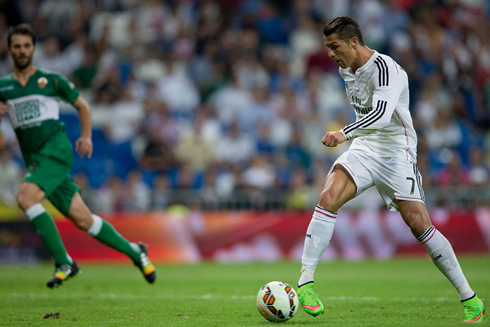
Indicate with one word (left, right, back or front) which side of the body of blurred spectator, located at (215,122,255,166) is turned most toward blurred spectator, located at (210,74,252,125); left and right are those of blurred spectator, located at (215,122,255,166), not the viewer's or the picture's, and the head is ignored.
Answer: back

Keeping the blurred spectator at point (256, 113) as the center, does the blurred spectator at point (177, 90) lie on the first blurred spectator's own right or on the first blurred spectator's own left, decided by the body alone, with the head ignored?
on the first blurred spectator's own right

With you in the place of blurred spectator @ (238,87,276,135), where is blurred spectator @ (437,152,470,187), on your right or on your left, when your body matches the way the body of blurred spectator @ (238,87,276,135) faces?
on your left

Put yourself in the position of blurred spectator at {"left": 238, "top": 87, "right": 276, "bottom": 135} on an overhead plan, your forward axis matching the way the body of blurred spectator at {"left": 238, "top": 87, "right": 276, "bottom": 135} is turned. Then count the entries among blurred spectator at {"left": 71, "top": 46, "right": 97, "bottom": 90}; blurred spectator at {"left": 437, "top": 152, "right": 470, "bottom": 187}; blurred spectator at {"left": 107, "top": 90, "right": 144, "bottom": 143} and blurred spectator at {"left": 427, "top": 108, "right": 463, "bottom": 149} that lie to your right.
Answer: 2

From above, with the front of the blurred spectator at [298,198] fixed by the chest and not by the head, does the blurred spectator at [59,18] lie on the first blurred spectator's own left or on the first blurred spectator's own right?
on the first blurred spectator's own right

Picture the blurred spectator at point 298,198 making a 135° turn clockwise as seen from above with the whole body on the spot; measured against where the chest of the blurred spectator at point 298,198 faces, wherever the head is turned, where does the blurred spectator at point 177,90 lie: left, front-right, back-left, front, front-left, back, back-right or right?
front
